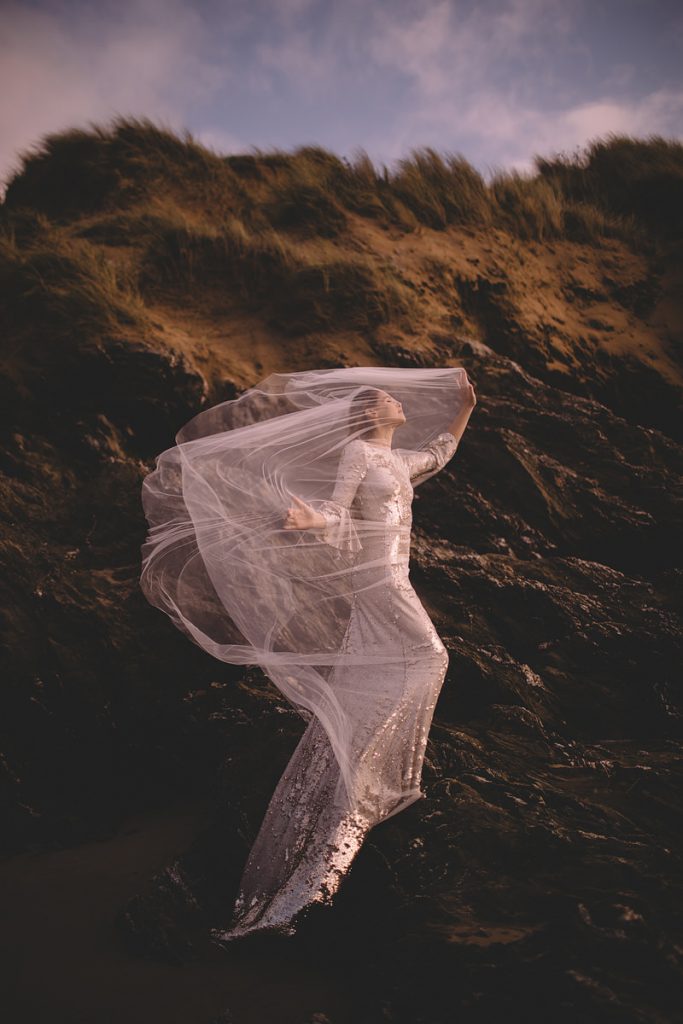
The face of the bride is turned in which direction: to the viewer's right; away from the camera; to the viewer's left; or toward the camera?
to the viewer's right
